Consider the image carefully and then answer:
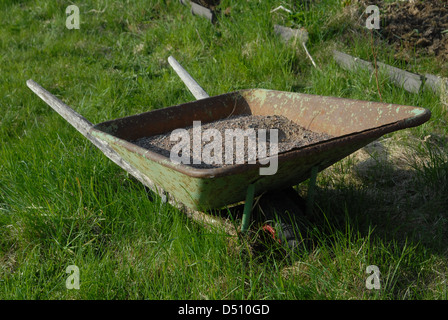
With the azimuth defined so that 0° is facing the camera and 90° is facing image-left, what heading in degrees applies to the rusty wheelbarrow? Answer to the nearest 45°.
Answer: approximately 315°

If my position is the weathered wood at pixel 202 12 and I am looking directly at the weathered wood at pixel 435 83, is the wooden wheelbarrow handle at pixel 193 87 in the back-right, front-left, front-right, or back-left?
front-right

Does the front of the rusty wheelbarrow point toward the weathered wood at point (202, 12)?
no

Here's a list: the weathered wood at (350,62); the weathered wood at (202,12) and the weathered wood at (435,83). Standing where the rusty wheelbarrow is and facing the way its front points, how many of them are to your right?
0

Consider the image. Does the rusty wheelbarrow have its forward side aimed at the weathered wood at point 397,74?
no

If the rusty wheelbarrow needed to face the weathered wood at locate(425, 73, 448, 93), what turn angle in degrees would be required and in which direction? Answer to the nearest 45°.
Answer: approximately 90° to its left

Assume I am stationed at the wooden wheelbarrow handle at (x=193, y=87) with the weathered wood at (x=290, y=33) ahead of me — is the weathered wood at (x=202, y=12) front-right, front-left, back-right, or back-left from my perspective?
front-left

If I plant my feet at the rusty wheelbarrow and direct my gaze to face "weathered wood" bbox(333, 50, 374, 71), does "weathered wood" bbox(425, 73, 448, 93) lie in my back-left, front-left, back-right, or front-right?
front-right
